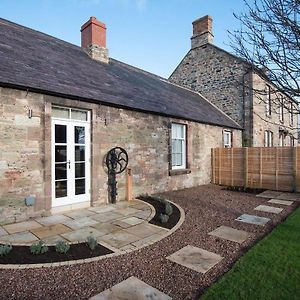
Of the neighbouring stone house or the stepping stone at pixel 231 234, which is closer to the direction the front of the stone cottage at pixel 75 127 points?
the stepping stone

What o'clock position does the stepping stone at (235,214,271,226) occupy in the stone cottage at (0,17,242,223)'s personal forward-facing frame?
The stepping stone is roughly at 11 o'clock from the stone cottage.

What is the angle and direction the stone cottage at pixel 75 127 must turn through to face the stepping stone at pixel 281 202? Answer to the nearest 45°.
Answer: approximately 45° to its left

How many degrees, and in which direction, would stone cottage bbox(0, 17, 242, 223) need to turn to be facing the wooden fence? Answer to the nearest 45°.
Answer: approximately 90° to its left

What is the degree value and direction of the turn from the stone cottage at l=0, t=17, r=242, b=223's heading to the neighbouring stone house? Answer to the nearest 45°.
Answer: approximately 90° to its left

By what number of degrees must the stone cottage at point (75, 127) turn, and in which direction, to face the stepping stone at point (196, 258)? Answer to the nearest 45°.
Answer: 0° — it already faces it

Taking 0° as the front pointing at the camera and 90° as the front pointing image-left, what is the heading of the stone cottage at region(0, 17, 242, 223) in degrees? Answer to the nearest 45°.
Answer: approximately 315°
